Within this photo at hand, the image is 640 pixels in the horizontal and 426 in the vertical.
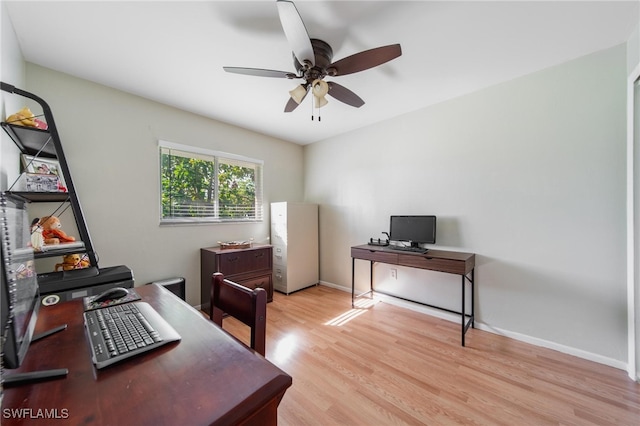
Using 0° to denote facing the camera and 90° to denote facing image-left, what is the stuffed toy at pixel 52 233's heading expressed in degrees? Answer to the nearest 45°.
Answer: approximately 270°

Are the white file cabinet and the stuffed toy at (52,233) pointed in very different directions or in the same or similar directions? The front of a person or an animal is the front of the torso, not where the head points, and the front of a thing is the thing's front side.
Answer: very different directions

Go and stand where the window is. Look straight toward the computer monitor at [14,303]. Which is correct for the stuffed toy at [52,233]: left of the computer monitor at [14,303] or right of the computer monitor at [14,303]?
right

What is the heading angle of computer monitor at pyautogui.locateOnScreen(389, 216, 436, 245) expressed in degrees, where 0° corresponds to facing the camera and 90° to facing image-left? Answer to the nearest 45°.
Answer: approximately 45°

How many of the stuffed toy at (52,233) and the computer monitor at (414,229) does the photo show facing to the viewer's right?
1

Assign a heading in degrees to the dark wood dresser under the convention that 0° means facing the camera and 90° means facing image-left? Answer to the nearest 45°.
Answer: approximately 315°
